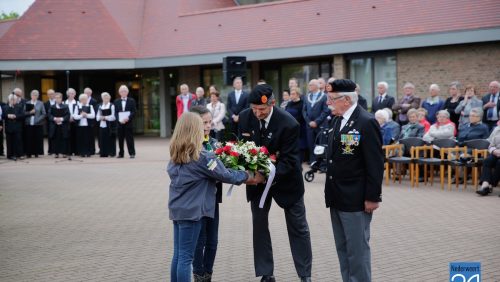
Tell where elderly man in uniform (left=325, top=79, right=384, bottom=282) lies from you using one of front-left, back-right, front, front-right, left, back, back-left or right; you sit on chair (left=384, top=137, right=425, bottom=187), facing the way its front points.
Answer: front-left

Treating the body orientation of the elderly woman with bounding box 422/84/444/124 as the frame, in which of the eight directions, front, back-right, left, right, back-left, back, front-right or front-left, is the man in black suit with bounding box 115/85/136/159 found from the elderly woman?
front-right

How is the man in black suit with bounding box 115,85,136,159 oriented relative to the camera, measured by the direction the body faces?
toward the camera

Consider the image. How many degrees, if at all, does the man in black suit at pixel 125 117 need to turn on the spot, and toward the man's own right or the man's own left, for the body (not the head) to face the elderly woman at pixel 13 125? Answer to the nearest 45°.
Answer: approximately 90° to the man's own right

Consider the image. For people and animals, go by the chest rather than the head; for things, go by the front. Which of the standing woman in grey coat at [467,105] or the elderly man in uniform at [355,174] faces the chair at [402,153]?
the standing woman in grey coat

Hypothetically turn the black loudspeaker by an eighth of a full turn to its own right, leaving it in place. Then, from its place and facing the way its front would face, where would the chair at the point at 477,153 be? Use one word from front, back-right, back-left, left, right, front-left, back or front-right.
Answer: left

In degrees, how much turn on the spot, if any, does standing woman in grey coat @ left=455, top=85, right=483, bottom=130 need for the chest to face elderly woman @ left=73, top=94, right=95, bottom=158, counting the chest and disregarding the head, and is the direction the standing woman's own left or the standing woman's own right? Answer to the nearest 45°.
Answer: approximately 45° to the standing woman's own right

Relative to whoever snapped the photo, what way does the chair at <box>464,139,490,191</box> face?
facing the viewer and to the left of the viewer

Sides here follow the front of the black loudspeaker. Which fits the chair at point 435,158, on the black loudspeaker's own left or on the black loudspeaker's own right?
on the black loudspeaker's own left

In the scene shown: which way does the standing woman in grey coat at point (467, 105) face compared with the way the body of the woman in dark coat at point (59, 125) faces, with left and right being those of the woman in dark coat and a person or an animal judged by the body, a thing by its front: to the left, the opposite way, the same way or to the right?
to the right

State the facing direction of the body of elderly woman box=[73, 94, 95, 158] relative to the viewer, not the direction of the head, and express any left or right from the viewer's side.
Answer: facing the viewer

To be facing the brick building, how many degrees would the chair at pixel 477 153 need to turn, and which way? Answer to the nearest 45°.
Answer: approximately 90° to its right

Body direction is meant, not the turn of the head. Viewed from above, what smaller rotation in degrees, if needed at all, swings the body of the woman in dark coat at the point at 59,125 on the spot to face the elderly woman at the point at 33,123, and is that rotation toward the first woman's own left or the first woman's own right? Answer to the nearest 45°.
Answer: approximately 90° to the first woman's own right

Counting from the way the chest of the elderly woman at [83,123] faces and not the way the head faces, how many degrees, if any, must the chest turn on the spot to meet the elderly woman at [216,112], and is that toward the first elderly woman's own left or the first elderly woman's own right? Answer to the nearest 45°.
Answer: approximately 45° to the first elderly woman's own left

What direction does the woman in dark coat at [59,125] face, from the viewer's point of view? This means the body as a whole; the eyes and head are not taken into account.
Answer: toward the camera

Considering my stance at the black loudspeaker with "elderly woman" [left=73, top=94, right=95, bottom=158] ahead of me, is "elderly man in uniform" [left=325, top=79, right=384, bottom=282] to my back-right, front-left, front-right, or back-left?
back-left

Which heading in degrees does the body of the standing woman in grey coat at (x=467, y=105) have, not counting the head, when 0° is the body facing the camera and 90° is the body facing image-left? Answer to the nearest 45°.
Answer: approximately 45°
